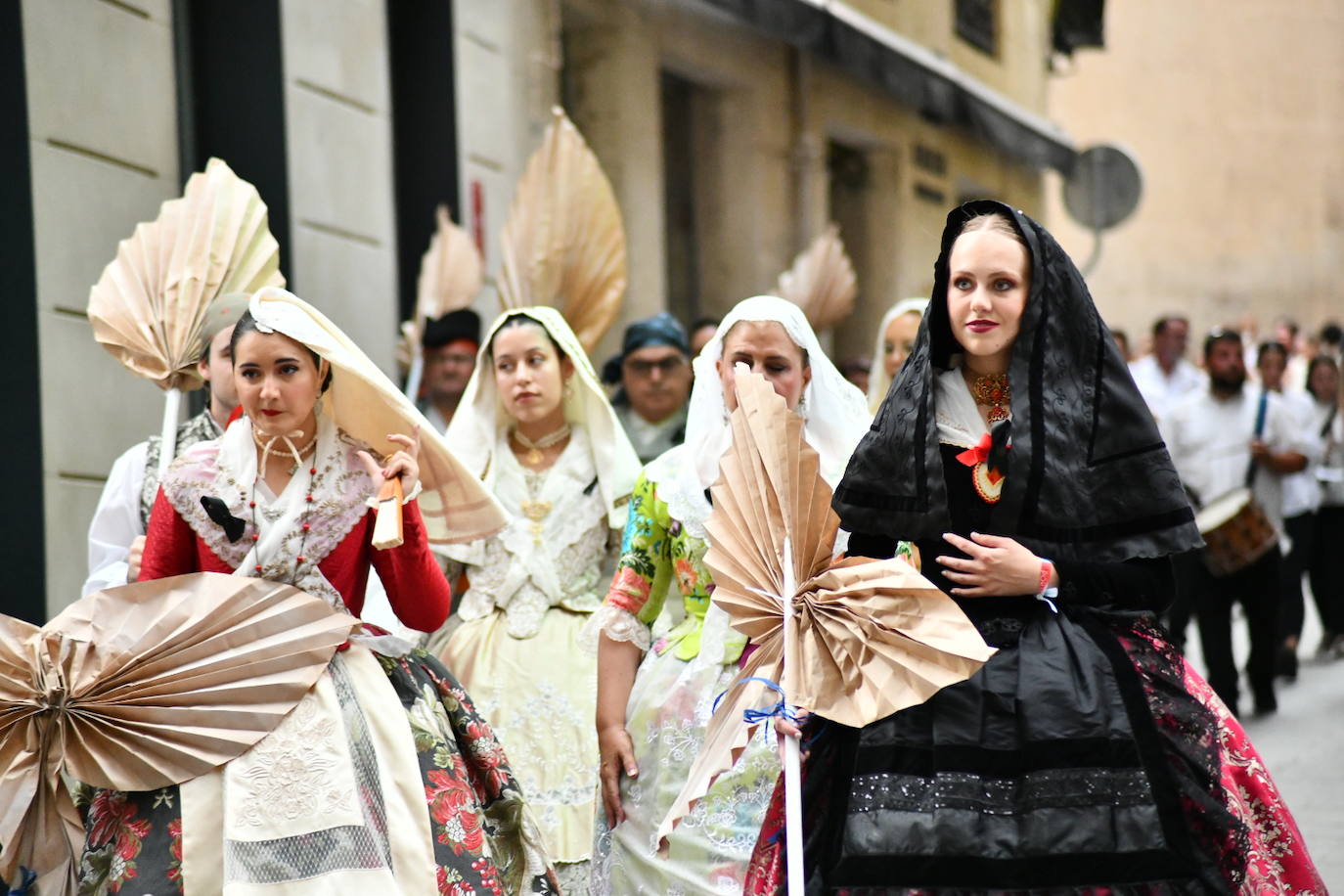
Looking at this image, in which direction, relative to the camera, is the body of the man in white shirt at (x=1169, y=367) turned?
toward the camera

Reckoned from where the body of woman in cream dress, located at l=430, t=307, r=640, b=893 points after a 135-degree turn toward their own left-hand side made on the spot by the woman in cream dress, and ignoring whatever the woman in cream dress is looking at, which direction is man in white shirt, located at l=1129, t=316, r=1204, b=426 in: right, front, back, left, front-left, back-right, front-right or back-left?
front

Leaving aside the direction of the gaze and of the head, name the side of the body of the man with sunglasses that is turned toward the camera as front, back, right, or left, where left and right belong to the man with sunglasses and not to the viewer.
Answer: front

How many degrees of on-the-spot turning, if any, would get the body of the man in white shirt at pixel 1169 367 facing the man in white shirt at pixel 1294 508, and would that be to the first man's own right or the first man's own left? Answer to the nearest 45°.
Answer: approximately 45° to the first man's own left

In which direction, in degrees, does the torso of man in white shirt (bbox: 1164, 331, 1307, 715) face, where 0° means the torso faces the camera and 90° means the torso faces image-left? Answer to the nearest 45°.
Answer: approximately 0°

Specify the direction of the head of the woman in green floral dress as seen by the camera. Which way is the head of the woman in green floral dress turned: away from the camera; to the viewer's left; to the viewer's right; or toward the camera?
toward the camera

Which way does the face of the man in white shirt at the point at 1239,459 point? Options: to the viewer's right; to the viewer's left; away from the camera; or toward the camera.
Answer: toward the camera

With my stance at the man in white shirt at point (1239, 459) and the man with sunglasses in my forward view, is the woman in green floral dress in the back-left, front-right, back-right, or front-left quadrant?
front-left

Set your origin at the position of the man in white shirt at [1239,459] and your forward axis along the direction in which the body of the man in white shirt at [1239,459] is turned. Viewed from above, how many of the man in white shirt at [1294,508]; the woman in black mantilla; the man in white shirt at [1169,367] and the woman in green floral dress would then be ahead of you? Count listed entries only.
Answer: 2

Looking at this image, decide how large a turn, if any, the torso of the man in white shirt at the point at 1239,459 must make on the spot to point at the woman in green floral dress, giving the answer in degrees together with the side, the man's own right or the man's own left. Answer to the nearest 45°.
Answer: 0° — they already face them

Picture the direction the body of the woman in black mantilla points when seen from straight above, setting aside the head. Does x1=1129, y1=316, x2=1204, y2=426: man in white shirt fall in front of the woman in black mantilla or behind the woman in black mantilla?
behind

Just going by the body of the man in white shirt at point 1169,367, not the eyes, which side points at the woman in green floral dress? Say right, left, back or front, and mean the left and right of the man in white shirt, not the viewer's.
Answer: front

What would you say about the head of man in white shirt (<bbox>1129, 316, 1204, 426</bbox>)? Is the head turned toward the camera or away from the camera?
toward the camera

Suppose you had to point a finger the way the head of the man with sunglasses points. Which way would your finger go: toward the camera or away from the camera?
toward the camera

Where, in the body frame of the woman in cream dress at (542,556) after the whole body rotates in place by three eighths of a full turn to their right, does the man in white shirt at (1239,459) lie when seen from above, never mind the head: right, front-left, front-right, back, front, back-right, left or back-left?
right
